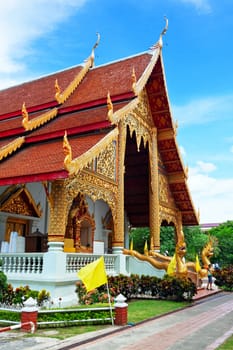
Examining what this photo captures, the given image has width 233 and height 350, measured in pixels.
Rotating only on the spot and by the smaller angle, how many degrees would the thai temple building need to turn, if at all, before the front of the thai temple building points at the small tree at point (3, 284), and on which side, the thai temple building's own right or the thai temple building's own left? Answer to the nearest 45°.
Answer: approximately 45° to the thai temple building's own right

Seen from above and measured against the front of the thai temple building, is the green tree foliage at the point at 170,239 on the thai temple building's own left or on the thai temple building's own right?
on the thai temple building's own left

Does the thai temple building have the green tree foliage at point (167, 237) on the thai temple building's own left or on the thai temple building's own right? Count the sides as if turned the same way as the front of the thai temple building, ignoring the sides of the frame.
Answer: on the thai temple building's own left

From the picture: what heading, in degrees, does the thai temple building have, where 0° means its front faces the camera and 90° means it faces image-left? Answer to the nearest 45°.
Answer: approximately 315°

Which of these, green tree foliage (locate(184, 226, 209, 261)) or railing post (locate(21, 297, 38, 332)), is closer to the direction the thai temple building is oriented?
the railing post

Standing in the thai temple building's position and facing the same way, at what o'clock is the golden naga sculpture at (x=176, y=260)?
The golden naga sculpture is roughly at 12 o'clock from the thai temple building.

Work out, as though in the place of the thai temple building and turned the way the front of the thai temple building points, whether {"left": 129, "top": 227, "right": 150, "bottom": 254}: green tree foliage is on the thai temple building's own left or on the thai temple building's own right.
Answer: on the thai temple building's own left

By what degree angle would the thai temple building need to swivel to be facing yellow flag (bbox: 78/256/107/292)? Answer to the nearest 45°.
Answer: approximately 45° to its right

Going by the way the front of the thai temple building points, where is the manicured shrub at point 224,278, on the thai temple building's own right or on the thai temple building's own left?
on the thai temple building's own left

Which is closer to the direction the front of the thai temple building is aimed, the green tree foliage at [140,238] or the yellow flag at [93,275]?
the yellow flag
